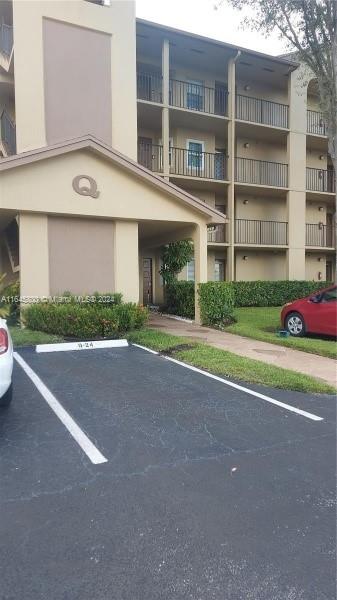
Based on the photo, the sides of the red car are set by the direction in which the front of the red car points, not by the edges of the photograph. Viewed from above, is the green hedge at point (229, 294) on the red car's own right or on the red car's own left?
on the red car's own right

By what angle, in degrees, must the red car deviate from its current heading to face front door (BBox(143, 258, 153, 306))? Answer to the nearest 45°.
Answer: approximately 45° to its right

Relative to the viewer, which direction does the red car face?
to the viewer's left

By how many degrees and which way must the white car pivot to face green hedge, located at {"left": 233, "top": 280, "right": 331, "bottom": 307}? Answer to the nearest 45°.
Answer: approximately 45° to its right

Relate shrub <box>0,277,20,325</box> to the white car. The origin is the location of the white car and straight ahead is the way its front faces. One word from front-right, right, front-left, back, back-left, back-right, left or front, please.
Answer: front

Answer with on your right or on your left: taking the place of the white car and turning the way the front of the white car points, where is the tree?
on your right

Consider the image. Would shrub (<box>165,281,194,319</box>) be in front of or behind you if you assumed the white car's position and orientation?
in front

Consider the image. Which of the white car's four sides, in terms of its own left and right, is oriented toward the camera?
back

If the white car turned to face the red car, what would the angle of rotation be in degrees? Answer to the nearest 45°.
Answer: approximately 45° to its right

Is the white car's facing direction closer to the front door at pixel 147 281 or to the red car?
the front door

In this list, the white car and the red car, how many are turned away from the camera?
1

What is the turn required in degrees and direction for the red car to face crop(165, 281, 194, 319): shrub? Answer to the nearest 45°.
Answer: approximately 45° to its right
